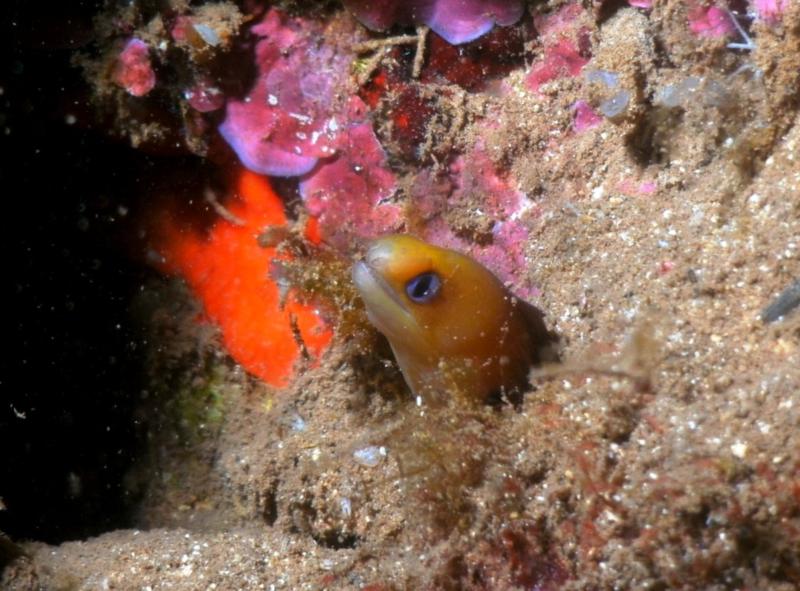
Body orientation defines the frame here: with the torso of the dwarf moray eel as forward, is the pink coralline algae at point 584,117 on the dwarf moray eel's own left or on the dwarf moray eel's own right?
on the dwarf moray eel's own right

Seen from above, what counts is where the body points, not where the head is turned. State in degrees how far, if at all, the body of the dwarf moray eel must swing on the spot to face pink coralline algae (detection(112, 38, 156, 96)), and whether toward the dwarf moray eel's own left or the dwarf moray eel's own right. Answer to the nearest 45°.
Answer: approximately 45° to the dwarf moray eel's own right

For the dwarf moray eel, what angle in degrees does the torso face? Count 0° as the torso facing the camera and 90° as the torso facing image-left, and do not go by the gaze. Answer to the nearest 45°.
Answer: approximately 90°

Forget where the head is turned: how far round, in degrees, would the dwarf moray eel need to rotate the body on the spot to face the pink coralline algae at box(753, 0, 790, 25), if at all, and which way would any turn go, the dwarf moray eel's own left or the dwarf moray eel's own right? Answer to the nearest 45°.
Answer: approximately 135° to the dwarf moray eel's own right

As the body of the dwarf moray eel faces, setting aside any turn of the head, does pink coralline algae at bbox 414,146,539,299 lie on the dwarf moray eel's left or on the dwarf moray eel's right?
on the dwarf moray eel's right

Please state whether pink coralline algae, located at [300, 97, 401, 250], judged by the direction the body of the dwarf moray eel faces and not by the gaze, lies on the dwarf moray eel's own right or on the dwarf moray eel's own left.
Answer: on the dwarf moray eel's own right

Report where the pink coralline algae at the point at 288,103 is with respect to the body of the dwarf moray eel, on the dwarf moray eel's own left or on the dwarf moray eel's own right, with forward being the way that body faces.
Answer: on the dwarf moray eel's own right

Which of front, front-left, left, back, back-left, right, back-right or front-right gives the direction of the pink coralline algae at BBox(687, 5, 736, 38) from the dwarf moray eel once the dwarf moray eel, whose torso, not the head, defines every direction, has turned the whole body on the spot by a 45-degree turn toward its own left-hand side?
back

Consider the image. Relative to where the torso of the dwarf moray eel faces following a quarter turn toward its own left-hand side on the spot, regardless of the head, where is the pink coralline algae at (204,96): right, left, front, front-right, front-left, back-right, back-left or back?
back-right

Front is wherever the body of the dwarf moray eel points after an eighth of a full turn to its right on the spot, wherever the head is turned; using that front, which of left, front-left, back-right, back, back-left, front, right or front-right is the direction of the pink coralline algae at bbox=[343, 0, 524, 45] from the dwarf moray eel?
front-right
